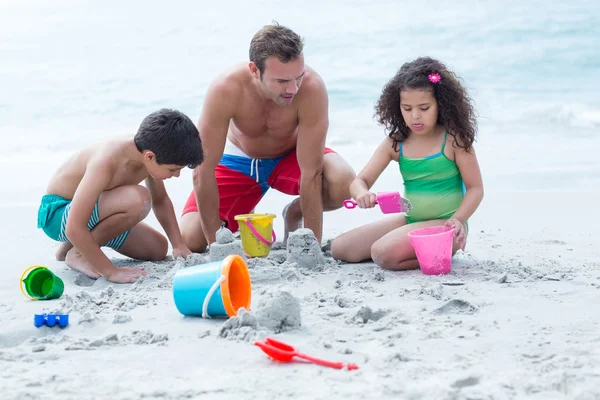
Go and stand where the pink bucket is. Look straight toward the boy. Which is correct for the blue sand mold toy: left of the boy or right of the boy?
left

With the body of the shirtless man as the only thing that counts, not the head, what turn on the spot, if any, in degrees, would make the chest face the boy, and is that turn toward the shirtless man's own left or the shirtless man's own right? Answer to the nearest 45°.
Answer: approximately 45° to the shirtless man's own right

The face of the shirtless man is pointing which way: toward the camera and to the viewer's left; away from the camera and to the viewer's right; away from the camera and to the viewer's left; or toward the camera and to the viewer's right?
toward the camera and to the viewer's right

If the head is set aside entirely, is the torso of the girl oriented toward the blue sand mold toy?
yes

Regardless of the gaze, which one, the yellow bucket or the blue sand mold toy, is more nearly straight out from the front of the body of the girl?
the blue sand mold toy

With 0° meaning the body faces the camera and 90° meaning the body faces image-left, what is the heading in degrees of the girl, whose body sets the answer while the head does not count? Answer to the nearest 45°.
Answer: approximately 45°

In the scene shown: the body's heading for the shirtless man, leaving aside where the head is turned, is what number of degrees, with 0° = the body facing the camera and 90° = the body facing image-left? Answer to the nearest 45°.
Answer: approximately 0°

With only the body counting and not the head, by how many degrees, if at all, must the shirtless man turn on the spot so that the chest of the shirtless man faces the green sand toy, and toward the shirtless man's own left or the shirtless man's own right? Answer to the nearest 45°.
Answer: approximately 45° to the shirtless man's own right
